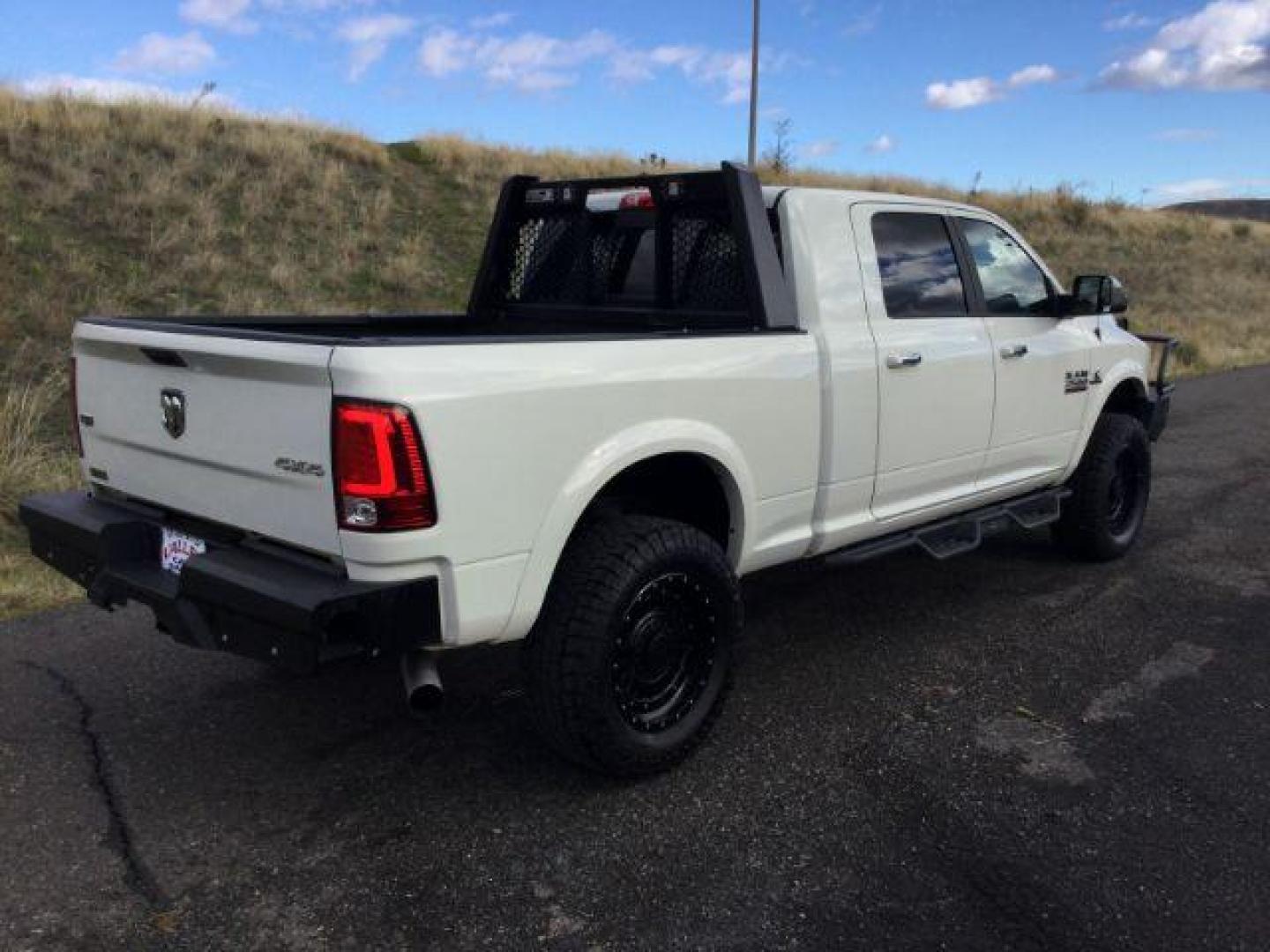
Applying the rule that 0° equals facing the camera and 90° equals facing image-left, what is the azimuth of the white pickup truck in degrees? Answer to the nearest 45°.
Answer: approximately 225°
